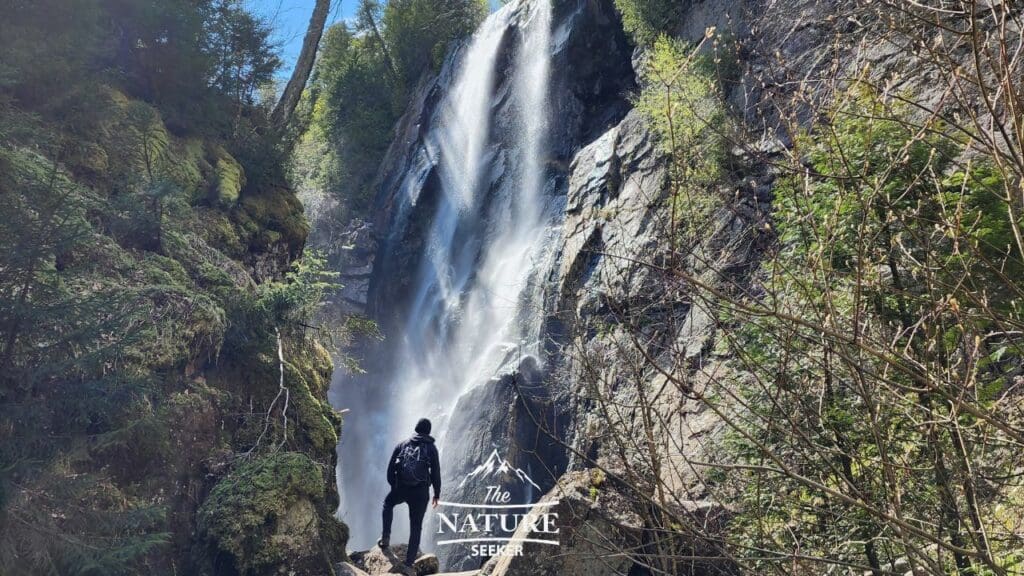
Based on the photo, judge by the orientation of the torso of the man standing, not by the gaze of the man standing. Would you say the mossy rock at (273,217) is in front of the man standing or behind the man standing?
in front

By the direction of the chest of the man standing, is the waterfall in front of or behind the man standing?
in front

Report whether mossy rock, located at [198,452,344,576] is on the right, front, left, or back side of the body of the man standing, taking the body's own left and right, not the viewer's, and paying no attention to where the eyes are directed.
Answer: left

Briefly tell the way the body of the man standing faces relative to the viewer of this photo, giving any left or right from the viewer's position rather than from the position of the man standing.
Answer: facing away from the viewer
